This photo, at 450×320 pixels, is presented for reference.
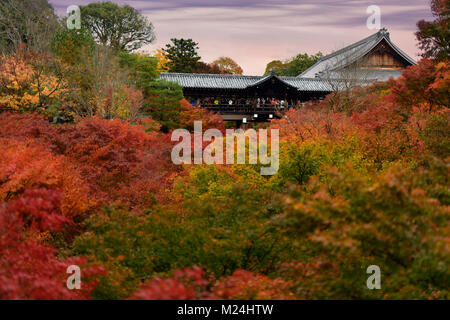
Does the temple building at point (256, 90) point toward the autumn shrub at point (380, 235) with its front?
yes

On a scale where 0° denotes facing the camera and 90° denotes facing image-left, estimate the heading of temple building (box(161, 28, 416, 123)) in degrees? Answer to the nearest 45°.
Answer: approximately 0°
